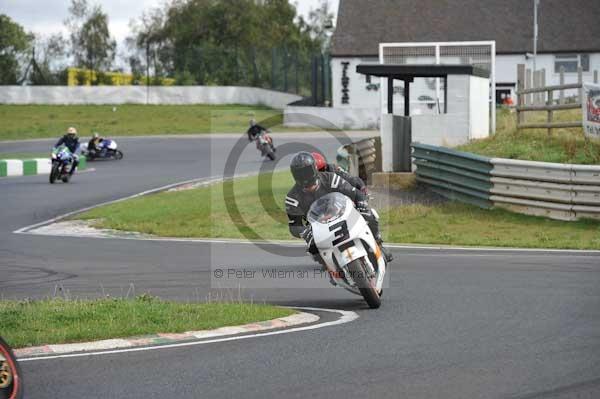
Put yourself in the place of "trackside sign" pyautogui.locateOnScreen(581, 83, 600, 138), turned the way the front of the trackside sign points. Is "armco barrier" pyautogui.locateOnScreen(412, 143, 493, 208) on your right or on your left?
on your right

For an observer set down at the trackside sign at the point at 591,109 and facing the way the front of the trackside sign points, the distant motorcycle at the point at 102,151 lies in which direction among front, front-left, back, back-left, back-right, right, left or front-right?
back-right

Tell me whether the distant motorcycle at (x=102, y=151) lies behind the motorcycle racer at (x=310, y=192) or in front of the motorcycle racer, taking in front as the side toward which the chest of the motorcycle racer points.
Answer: behind

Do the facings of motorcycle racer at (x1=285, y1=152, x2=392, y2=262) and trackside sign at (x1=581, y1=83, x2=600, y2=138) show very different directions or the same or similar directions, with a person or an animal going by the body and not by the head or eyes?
same or similar directions

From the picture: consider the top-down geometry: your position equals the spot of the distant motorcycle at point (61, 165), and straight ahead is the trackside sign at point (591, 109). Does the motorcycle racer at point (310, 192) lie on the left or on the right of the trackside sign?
right

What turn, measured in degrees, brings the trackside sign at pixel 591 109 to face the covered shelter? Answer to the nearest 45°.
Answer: approximately 135° to its right

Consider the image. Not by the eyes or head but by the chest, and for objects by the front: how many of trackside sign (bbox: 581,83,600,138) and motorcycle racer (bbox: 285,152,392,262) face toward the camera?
2

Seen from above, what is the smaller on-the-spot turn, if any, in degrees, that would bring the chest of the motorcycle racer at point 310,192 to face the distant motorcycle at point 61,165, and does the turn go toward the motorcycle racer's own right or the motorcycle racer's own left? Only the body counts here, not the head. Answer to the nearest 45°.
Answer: approximately 180°

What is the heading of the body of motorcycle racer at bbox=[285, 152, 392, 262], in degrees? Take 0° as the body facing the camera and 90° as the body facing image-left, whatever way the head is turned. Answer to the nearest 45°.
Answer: approximately 0°

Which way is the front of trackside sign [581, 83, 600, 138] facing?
toward the camera
